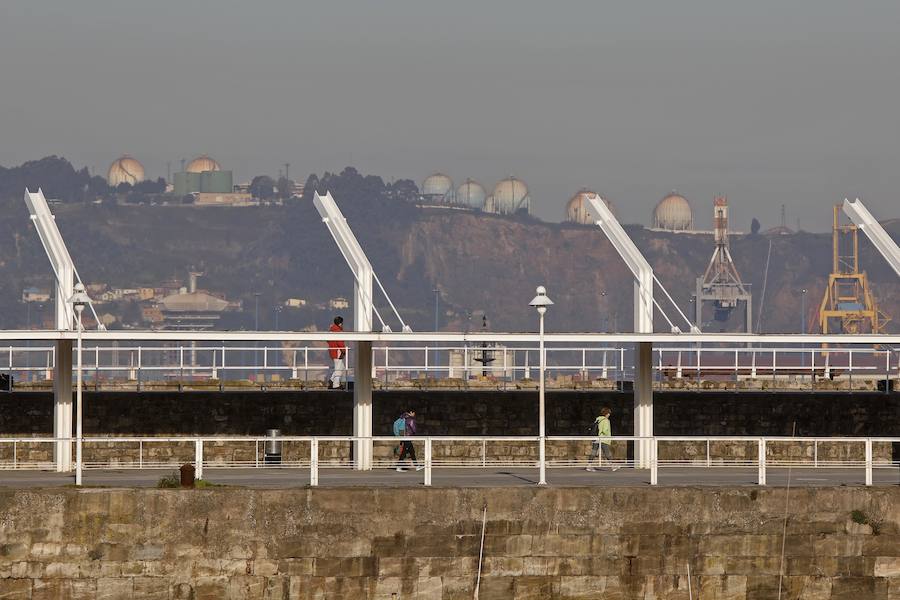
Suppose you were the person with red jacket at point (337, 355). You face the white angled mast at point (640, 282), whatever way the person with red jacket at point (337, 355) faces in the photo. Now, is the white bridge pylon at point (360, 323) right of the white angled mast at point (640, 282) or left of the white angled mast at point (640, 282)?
right

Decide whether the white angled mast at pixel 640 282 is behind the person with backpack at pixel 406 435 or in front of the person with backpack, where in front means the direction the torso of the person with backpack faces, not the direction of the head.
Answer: in front

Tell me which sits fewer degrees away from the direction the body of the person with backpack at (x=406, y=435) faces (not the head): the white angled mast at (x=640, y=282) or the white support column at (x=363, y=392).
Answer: the white angled mast

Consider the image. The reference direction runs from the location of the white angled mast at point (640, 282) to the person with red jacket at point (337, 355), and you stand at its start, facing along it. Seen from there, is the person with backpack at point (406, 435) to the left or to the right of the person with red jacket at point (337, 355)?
left

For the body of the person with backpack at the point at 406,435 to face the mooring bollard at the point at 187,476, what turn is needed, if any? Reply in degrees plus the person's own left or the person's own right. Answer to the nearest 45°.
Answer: approximately 135° to the person's own right

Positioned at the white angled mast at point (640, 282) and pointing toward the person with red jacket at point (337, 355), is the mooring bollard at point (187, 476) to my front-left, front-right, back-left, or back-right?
front-left

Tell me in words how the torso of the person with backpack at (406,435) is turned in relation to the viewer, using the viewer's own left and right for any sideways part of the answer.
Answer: facing to the right of the viewer

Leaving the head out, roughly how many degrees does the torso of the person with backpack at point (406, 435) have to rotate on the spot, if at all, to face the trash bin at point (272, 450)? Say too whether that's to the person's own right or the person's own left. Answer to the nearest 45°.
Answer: approximately 135° to the person's own left

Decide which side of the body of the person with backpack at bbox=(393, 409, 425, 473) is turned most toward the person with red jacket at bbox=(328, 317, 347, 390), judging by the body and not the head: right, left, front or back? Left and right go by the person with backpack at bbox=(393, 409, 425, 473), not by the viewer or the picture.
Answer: left
